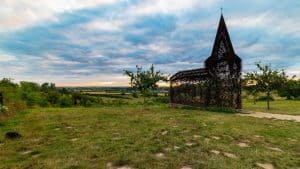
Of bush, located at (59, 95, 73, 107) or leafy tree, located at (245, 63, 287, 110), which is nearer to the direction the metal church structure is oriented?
the leafy tree

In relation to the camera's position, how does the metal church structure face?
facing the viewer and to the right of the viewer

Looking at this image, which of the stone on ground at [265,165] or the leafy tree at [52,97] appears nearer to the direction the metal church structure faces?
the stone on ground

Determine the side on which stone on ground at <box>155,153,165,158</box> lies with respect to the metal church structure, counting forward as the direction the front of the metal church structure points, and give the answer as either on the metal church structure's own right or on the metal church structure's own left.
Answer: on the metal church structure's own right

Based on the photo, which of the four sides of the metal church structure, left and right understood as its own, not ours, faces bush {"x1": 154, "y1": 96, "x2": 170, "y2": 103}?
back

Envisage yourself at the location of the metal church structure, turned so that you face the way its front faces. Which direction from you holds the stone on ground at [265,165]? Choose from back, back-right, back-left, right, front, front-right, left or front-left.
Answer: front-right

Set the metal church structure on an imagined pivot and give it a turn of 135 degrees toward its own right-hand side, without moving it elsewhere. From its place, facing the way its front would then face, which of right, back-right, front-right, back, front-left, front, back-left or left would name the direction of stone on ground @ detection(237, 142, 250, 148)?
left

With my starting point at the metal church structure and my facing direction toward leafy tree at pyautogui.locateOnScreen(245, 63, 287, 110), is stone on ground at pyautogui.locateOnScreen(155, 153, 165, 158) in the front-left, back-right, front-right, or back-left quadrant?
back-right

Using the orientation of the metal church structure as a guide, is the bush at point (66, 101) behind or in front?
behind
